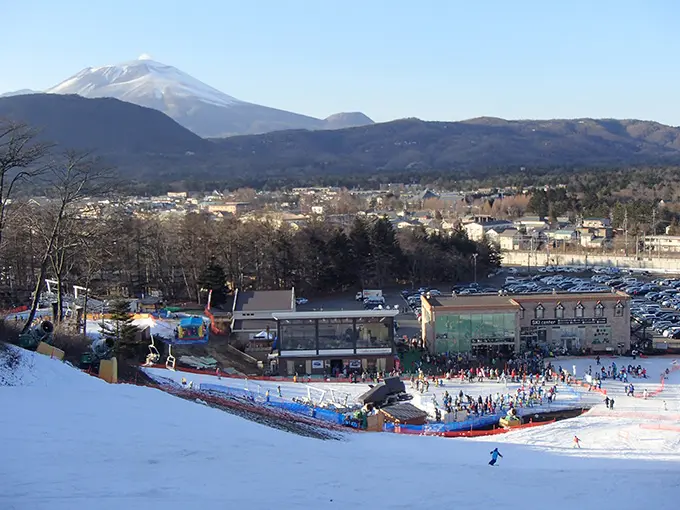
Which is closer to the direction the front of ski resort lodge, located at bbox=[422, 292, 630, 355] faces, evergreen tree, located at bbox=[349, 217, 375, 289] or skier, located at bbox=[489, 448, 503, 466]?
the skier

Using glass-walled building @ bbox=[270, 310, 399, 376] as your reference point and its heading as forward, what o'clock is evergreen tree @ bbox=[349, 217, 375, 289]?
The evergreen tree is roughly at 6 o'clock from the glass-walled building.

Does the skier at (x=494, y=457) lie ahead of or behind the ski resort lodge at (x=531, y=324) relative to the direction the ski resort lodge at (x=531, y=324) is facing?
ahead

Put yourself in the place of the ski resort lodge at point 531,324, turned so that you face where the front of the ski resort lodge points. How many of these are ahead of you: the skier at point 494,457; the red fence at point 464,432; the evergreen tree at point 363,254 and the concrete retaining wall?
2

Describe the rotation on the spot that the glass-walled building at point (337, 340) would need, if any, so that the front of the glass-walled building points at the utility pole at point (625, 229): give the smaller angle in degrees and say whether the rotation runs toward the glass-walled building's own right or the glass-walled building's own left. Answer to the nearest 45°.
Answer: approximately 135° to the glass-walled building's own left

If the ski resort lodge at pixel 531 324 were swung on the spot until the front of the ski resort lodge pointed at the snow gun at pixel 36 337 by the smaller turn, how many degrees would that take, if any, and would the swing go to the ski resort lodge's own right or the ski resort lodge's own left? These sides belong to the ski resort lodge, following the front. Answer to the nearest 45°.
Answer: approximately 45° to the ski resort lodge's own right

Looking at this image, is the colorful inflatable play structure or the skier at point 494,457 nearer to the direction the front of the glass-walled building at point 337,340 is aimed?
the skier

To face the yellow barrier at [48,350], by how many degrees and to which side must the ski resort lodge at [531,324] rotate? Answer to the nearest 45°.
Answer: approximately 45° to its right

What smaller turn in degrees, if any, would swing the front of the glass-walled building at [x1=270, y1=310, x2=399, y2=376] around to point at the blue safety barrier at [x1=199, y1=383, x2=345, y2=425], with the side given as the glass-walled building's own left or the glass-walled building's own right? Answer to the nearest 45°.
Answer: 0° — it already faces it

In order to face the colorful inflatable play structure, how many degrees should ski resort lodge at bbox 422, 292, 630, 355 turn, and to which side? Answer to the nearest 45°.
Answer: approximately 90° to its right

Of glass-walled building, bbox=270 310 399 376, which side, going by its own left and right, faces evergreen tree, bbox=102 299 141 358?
right

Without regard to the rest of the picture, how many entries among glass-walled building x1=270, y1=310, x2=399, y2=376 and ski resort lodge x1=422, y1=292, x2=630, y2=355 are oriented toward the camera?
2

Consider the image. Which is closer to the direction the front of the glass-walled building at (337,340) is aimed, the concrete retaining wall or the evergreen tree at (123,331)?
the evergreen tree

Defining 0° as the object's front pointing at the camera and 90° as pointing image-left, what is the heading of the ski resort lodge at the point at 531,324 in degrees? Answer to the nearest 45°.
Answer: approximately 0°
